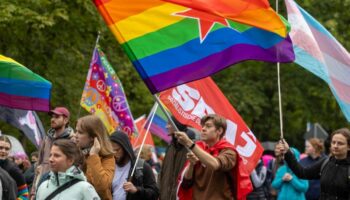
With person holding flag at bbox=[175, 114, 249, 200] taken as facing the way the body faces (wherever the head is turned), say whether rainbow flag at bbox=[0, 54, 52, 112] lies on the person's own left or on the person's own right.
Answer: on the person's own right

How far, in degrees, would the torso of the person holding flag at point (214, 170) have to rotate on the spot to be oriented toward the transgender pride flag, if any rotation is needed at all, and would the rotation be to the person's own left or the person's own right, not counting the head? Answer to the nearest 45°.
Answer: approximately 180°

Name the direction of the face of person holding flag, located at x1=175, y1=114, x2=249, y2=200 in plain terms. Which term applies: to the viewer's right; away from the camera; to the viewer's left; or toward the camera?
to the viewer's left

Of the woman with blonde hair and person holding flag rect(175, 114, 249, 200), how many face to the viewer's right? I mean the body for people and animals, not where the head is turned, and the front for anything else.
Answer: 0

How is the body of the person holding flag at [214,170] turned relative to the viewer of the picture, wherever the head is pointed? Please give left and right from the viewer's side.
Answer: facing the viewer and to the left of the viewer

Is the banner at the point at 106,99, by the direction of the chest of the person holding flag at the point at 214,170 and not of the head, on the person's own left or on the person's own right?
on the person's own right
